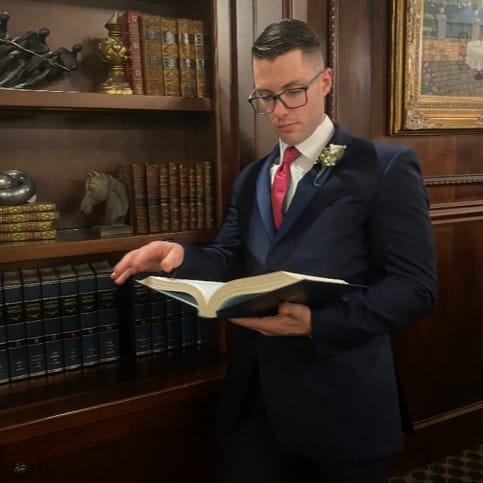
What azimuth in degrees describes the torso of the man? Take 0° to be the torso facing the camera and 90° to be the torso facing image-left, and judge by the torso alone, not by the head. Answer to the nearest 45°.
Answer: approximately 45°

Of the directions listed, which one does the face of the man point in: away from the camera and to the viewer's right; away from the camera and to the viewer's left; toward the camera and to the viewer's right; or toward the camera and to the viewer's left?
toward the camera and to the viewer's left
